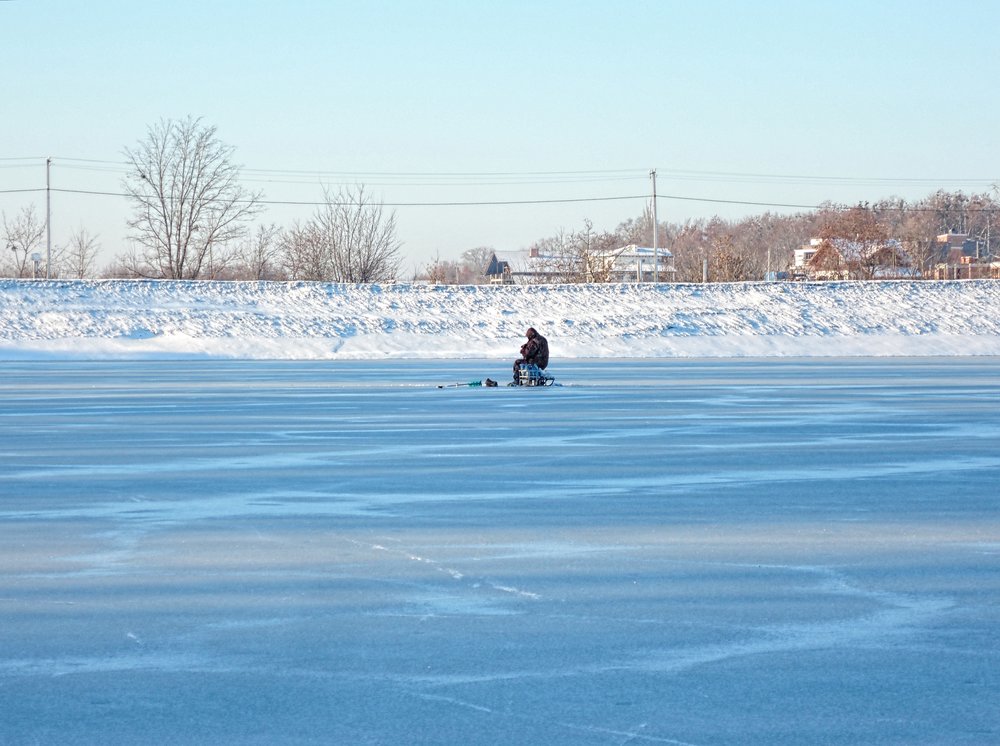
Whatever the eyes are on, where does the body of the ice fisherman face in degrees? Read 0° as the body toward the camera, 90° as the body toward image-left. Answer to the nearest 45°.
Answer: approximately 90°
